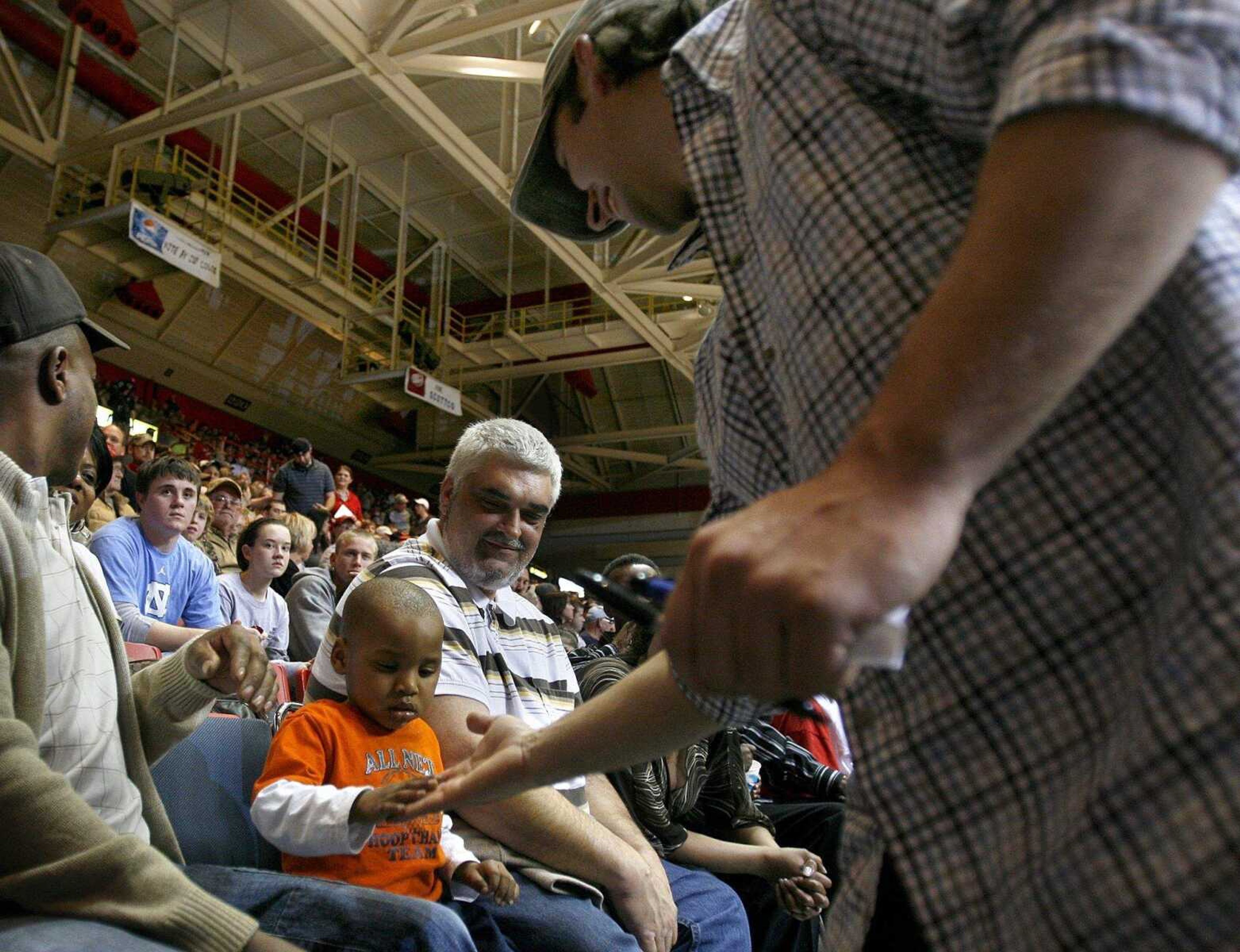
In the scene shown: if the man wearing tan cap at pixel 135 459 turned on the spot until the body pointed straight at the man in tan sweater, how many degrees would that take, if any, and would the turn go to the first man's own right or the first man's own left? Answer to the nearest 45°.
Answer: approximately 45° to the first man's own right

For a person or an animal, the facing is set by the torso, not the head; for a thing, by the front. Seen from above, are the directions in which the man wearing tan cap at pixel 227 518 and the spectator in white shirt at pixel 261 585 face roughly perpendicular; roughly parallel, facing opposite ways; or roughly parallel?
roughly parallel

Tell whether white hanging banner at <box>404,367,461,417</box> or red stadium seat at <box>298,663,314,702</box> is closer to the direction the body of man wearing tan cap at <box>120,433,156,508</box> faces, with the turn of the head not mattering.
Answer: the red stadium seat

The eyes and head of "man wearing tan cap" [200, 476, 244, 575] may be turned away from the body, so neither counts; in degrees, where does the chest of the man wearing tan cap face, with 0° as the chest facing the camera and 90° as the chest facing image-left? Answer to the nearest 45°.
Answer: approximately 315°

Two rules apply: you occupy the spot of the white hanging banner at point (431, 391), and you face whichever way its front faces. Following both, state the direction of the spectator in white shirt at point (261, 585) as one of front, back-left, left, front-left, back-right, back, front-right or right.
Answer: front-right

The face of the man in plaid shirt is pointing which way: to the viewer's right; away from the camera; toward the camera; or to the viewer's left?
to the viewer's left

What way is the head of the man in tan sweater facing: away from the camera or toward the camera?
away from the camera

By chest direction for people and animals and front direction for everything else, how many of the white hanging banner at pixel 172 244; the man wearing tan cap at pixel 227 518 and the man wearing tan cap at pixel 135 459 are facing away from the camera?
0

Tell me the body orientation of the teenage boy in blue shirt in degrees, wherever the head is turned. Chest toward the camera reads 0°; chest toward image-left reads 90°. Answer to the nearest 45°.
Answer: approximately 315°

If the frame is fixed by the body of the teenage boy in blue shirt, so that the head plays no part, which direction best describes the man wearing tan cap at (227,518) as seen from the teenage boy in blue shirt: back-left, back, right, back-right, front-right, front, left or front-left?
back-left

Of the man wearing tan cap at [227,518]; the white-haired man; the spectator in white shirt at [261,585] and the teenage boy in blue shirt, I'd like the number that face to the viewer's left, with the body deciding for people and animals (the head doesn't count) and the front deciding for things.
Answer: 0

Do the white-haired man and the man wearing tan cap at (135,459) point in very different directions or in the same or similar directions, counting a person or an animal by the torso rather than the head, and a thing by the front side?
same or similar directions

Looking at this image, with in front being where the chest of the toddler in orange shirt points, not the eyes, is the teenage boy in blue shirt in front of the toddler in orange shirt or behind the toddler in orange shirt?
behind

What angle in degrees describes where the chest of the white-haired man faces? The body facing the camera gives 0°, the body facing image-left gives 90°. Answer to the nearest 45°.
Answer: approximately 315°

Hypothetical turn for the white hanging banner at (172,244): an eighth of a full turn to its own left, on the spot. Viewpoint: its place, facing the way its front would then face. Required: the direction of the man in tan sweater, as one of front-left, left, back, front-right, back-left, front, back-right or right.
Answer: right
